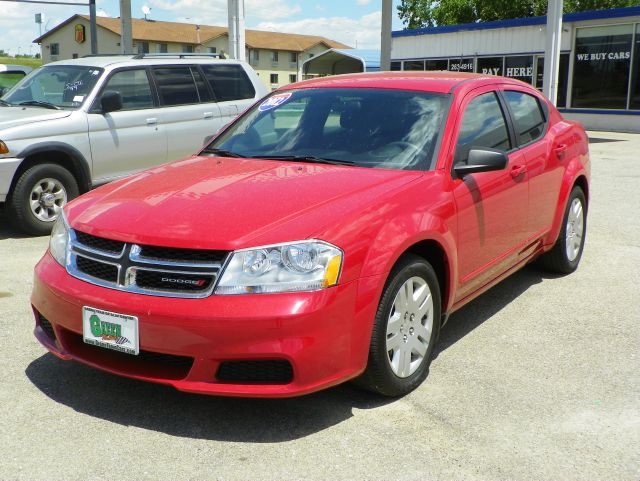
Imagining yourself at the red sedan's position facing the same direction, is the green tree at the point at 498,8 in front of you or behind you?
behind

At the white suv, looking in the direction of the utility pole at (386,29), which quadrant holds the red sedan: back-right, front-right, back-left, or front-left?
back-right

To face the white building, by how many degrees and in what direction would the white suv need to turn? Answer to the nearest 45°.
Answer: approximately 180°

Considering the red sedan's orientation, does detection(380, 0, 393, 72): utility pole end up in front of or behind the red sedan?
behind

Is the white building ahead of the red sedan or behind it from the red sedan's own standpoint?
behind

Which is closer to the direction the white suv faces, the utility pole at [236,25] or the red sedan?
the red sedan

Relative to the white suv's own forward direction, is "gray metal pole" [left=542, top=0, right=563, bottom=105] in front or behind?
behind

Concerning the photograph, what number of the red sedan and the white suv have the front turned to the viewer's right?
0

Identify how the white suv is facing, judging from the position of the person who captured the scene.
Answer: facing the viewer and to the left of the viewer

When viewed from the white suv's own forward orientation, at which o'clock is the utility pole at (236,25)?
The utility pole is roughly at 5 o'clock from the white suv.
